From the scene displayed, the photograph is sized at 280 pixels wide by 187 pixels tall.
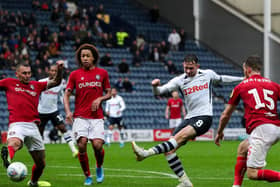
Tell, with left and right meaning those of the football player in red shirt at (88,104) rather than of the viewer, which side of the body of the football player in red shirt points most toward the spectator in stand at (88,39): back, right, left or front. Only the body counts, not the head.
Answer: back

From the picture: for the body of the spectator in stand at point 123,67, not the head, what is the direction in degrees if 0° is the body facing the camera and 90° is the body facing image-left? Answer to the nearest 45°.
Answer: approximately 0°

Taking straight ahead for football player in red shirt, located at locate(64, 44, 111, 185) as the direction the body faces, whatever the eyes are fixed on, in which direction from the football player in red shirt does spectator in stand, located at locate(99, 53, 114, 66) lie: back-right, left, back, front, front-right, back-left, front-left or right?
back

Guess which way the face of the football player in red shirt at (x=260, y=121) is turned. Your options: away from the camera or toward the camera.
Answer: away from the camera

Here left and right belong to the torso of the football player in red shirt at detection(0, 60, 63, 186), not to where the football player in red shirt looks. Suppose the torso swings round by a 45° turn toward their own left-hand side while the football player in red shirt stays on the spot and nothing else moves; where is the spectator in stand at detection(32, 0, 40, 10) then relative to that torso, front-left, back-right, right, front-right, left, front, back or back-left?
back-left
